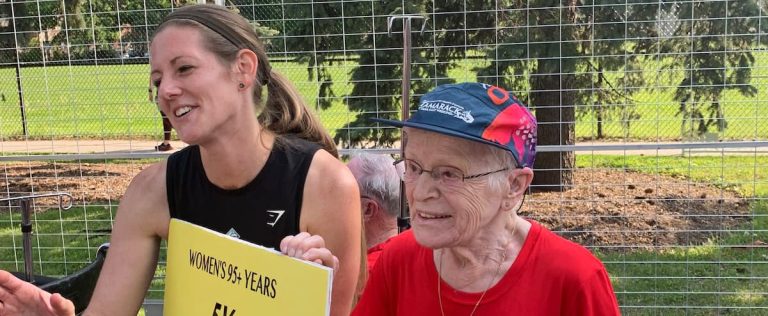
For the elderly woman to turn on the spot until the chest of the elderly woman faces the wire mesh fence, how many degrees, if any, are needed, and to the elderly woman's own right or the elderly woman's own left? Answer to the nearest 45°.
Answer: approximately 135° to the elderly woman's own right

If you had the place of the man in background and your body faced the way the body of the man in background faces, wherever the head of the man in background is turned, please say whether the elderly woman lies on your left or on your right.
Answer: on your left

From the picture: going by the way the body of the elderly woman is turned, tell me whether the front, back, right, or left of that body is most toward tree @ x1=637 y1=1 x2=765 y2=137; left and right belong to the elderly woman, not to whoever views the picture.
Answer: back

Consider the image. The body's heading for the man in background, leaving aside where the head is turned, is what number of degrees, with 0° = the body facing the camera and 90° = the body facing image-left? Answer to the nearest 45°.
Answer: approximately 90°

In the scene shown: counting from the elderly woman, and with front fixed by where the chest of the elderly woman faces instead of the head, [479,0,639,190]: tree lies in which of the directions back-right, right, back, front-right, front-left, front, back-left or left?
back-right

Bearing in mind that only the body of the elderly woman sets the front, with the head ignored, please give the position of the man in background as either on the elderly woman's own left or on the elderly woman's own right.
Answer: on the elderly woman's own right

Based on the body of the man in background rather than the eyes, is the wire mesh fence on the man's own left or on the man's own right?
on the man's own right
